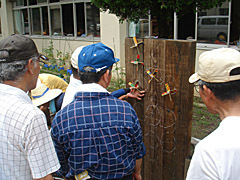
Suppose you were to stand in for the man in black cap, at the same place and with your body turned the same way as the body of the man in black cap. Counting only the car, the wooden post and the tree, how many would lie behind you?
0

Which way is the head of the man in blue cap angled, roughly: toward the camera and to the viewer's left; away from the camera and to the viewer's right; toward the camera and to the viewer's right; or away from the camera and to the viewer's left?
away from the camera and to the viewer's right

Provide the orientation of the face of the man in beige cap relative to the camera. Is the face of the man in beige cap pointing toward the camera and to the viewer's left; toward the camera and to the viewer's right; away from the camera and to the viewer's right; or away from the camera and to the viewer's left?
away from the camera and to the viewer's left

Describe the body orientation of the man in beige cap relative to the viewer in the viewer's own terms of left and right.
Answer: facing away from the viewer and to the left of the viewer

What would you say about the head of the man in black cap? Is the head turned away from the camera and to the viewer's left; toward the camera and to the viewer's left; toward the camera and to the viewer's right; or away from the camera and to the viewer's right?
away from the camera and to the viewer's right

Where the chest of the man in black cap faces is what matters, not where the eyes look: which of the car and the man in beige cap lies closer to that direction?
the car

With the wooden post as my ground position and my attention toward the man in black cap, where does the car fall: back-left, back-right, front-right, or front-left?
back-right

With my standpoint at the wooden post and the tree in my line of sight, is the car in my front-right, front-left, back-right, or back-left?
front-right

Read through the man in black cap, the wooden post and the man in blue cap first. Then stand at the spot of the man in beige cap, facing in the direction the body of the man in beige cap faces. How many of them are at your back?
0

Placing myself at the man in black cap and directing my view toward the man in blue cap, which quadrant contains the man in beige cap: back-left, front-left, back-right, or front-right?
front-right

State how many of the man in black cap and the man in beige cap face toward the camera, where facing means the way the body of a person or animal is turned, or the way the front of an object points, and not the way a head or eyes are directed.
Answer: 0

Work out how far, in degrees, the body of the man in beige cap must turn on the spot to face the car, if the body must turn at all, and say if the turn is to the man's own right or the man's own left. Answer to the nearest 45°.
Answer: approximately 45° to the man's own right

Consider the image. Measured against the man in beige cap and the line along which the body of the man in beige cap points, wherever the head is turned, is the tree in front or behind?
in front

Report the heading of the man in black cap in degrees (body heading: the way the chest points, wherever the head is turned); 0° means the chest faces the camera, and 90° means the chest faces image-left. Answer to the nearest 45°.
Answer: approximately 225°

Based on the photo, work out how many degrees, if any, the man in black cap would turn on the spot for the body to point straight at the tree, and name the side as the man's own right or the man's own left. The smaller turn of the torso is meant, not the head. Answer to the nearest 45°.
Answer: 0° — they already face it

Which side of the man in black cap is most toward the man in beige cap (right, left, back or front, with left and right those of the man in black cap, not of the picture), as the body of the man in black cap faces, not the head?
right

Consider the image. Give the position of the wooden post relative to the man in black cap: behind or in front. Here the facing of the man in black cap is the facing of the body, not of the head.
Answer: in front

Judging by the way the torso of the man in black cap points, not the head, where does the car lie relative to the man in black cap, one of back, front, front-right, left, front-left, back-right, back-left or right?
front

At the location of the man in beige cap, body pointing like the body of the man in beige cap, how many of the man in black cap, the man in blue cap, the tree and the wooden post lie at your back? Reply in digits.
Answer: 0
